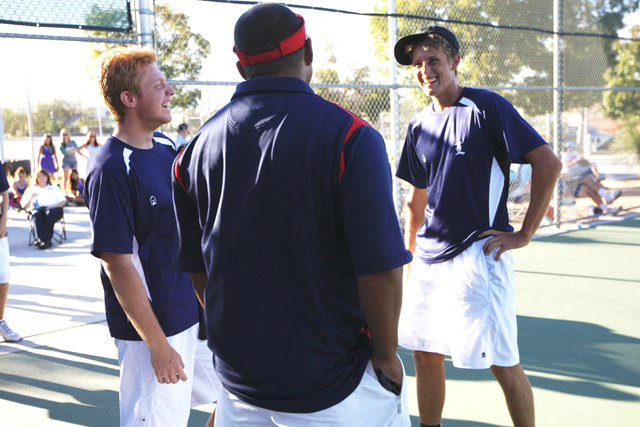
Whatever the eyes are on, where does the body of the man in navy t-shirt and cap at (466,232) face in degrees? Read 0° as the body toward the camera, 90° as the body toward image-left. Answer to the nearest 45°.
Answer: approximately 45°

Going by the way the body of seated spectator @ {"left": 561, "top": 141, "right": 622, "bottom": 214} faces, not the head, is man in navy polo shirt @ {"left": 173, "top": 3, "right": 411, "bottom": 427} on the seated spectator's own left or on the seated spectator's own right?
on the seated spectator's own right

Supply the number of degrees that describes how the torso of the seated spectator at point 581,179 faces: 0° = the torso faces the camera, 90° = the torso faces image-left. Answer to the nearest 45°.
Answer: approximately 315°

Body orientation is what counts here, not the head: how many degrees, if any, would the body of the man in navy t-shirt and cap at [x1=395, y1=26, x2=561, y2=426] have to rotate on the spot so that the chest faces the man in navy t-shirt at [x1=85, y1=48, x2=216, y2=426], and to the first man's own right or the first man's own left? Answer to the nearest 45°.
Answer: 0° — they already face them

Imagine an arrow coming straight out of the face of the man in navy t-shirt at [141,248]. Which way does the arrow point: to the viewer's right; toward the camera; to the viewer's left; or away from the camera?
to the viewer's right

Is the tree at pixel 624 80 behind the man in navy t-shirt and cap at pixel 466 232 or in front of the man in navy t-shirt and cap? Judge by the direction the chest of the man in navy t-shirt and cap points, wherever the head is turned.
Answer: behind

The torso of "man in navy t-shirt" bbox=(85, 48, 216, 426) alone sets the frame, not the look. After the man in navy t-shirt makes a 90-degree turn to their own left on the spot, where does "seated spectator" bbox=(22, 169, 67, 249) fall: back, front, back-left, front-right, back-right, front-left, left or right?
front-left

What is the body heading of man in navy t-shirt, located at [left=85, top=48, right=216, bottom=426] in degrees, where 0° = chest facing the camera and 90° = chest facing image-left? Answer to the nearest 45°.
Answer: approximately 315°
